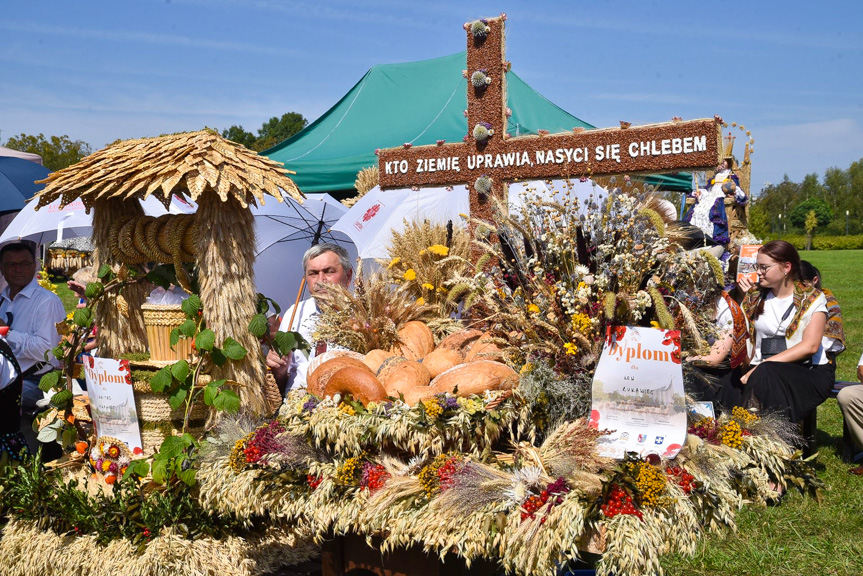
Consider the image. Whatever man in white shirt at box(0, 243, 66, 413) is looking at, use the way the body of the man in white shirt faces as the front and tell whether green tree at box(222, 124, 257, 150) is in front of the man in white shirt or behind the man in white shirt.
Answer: behind

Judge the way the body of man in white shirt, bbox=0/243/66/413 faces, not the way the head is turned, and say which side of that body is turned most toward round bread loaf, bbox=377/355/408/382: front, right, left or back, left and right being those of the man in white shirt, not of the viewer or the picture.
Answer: left
